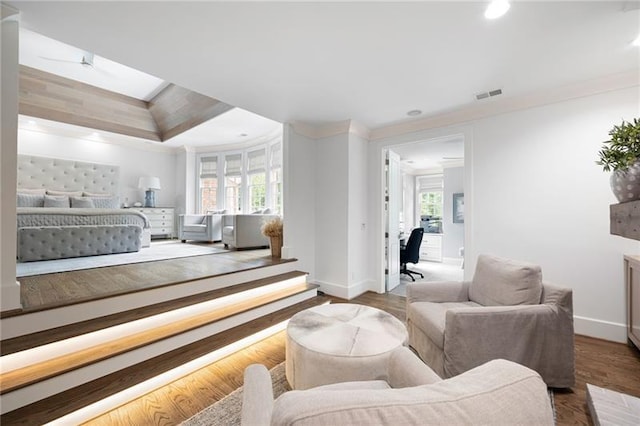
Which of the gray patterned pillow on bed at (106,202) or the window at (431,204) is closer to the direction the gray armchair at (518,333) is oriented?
the gray patterned pillow on bed

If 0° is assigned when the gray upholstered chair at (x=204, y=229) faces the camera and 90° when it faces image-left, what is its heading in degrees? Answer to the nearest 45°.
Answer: approximately 45°

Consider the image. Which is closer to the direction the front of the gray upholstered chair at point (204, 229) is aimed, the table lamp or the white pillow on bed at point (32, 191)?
the white pillow on bed

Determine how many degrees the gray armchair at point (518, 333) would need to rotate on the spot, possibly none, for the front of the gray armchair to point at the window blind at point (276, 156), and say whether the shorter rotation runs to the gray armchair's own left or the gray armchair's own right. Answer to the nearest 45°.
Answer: approximately 45° to the gray armchair's own right

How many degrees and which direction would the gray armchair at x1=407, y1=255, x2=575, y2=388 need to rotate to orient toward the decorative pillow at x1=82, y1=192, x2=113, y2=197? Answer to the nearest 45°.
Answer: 0° — it already faces it

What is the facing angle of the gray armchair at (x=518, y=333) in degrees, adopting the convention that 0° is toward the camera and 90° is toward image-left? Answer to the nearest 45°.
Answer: approximately 90°
